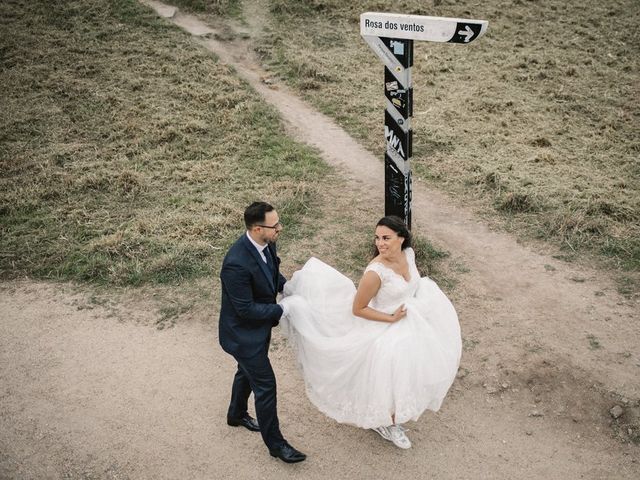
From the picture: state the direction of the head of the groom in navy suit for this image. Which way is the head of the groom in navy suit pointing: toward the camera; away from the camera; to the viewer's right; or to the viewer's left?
to the viewer's right

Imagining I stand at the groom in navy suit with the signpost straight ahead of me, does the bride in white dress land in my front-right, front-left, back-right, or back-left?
front-right

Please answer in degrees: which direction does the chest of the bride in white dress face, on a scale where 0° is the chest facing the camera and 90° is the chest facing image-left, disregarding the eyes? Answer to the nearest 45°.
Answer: approximately 315°

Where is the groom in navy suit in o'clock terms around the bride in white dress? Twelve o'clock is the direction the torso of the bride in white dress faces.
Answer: The groom in navy suit is roughly at 4 o'clock from the bride in white dress.

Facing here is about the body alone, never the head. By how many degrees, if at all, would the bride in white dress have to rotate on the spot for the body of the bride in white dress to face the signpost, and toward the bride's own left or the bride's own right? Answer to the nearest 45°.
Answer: approximately 135° to the bride's own left
